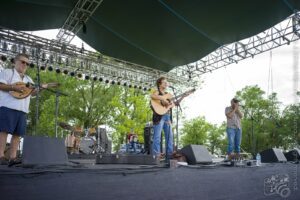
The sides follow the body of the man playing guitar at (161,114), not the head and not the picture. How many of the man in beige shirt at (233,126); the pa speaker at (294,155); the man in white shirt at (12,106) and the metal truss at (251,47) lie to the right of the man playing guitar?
1

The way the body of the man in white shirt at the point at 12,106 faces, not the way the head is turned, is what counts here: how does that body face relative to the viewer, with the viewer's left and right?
facing the viewer and to the right of the viewer

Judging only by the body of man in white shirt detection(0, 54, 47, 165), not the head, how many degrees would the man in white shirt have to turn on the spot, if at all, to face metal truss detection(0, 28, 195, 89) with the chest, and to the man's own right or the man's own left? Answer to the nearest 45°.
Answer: approximately 135° to the man's own left

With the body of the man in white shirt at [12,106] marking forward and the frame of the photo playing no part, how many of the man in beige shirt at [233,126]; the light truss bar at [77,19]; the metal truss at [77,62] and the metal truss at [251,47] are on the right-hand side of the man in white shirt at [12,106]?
0

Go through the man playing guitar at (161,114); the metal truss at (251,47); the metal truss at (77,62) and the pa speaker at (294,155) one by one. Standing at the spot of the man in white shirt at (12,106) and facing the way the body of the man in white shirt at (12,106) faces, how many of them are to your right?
0

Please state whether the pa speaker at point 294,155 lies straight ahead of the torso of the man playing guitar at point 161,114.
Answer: no

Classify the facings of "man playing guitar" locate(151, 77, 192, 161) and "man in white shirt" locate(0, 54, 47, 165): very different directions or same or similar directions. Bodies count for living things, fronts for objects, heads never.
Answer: same or similar directions

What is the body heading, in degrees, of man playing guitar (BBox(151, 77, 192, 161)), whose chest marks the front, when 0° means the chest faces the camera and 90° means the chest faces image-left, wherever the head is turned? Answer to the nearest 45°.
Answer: approximately 315°

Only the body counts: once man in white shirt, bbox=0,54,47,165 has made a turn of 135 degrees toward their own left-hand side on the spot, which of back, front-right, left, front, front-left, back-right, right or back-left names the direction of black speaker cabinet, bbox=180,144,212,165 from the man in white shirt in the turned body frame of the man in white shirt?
right

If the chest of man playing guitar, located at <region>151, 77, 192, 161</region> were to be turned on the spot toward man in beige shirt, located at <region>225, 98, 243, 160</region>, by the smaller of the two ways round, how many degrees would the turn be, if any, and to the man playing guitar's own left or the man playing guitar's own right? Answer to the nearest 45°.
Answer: approximately 90° to the man playing guitar's own left

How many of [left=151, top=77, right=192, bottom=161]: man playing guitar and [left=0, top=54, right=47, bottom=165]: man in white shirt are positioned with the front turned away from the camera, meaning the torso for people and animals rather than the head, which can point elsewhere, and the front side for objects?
0

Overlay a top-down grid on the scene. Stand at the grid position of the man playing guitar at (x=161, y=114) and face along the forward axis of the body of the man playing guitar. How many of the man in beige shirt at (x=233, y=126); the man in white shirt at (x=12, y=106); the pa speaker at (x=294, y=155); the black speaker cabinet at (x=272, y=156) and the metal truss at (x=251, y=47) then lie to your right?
1
